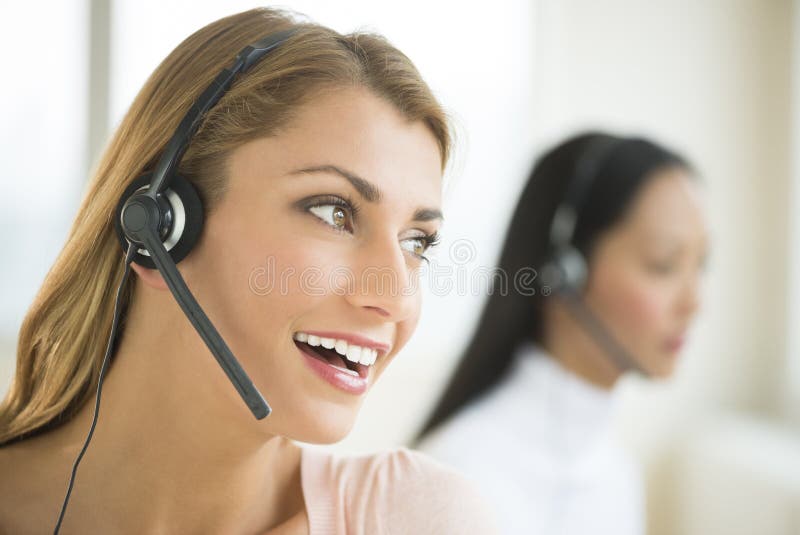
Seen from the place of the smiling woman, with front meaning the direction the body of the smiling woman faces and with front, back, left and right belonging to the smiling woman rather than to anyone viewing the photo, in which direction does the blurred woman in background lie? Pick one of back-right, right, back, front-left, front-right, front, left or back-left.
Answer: left

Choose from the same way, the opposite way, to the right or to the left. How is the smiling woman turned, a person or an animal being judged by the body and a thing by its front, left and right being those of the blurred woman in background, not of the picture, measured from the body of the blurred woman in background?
the same way

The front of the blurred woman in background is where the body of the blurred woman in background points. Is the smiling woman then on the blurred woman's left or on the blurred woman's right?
on the blurred woman's right

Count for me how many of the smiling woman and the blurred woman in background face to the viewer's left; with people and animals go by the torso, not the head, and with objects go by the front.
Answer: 0

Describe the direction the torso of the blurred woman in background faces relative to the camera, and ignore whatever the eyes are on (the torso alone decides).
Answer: to the viewer's right
